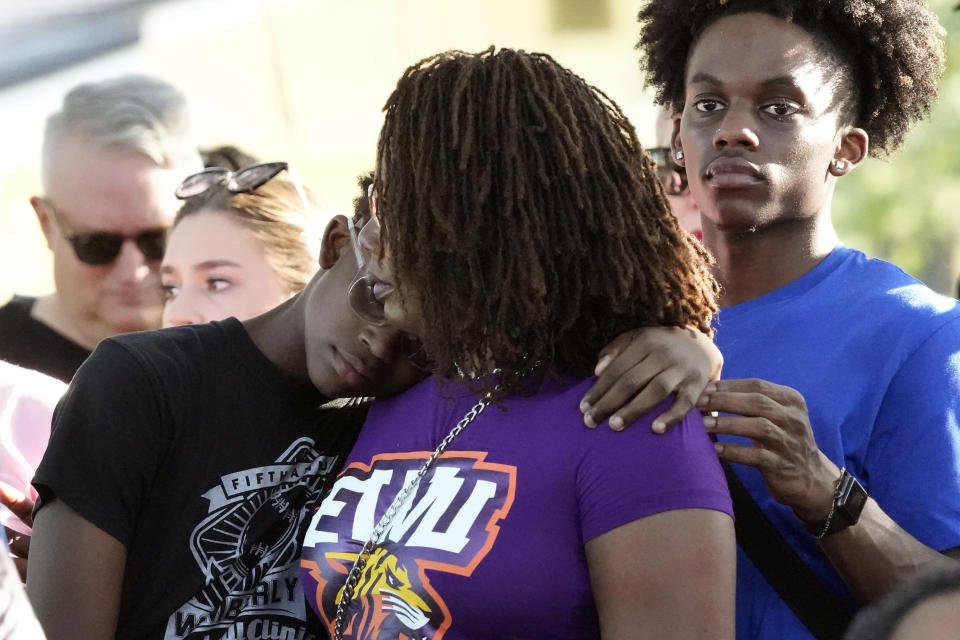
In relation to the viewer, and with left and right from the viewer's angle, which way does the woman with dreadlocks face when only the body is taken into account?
facing the viewer and to the left of the viewer

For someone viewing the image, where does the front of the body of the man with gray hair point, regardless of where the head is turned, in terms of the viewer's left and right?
facing the viewer and to the right of the viewer

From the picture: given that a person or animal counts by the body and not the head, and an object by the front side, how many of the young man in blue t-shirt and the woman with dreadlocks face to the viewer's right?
0

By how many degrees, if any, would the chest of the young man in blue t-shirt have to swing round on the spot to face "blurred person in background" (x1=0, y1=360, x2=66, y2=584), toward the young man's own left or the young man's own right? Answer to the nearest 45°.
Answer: approximately 45° to the young man's own right

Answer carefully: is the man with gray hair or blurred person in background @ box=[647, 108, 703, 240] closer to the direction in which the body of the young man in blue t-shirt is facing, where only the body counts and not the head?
the man with gray hair

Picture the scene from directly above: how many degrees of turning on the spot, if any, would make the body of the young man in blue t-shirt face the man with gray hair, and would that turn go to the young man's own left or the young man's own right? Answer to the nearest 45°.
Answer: approximately 90° to the young man's own right

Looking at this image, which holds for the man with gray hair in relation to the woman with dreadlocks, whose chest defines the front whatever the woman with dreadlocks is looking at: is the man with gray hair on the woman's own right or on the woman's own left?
on the woman's own right

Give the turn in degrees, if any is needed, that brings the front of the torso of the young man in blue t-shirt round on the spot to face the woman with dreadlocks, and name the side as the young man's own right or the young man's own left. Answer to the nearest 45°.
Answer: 0° — they already face them

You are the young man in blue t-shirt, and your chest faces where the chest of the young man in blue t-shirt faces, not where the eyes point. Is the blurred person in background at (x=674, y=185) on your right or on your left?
on your right
